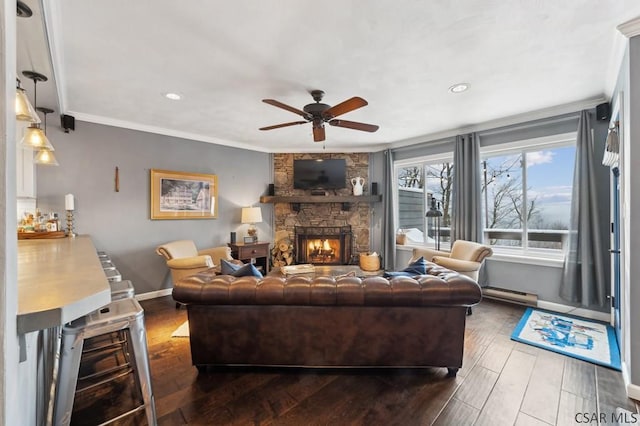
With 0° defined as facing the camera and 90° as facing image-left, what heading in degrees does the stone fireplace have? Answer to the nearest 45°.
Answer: approximately 0°

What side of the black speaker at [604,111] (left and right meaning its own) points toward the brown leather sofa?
front

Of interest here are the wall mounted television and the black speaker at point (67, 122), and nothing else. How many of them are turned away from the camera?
0

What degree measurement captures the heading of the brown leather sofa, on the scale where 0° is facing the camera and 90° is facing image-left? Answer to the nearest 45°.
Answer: approximately 180°

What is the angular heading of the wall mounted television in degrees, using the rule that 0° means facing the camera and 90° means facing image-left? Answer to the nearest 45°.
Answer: approximately 0°

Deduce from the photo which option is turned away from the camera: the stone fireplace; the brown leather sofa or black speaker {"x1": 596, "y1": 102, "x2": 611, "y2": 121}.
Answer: the brown leather sofa

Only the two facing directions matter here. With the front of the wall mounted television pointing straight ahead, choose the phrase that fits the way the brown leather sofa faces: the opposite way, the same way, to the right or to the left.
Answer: the opposite way

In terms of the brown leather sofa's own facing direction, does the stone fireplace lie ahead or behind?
ahead

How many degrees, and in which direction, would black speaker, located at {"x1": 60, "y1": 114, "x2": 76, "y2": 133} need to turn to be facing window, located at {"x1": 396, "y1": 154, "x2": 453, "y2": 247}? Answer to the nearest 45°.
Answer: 0° — it already faces it

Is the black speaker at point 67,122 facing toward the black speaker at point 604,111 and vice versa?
yes

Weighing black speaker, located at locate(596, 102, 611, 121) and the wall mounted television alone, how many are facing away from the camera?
0

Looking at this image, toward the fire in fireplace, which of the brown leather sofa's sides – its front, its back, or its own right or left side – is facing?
front

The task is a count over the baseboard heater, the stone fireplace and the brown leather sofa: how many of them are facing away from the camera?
1

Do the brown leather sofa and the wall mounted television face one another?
yes
